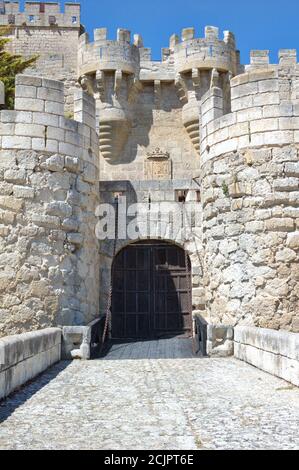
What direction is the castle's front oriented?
toward the camera
